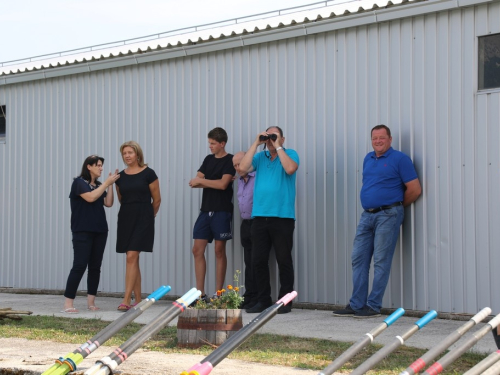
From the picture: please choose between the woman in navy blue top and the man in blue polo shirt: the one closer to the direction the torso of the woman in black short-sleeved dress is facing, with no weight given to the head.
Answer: the woman in navy blue top

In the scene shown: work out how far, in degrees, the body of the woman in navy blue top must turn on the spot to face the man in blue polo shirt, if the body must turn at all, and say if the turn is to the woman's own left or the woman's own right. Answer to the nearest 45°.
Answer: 0° — they already face them

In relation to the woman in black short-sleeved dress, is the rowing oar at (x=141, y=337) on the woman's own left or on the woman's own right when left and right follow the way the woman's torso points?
on the woman's own left

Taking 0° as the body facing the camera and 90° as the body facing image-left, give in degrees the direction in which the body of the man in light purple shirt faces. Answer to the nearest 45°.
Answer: approximately 45°

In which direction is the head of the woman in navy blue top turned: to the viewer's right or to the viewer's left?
to the viewer's right

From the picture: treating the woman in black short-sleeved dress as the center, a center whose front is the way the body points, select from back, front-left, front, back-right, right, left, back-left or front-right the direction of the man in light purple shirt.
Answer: back-left

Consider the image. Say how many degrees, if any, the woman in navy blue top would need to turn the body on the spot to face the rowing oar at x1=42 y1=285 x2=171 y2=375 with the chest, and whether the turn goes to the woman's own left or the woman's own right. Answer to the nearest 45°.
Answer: approximately 45° to the woman's own right

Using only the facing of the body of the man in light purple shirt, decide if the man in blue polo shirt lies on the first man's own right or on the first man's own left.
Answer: on the first man's own left

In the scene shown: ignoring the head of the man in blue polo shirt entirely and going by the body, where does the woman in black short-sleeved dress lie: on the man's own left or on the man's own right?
on the man's own right
